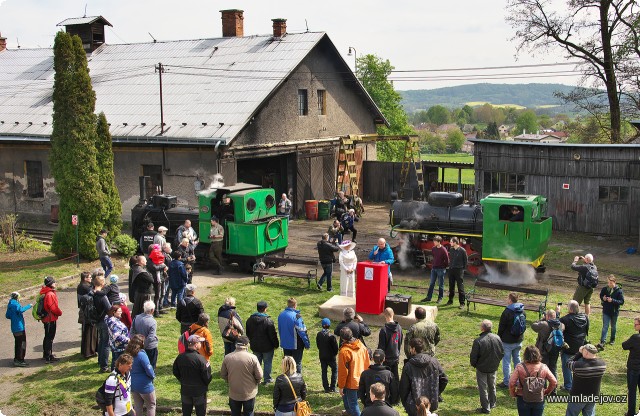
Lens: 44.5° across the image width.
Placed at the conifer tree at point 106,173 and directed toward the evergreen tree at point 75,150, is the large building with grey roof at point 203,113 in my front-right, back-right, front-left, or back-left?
back-right

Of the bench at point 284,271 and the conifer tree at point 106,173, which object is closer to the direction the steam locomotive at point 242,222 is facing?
the conifer tree

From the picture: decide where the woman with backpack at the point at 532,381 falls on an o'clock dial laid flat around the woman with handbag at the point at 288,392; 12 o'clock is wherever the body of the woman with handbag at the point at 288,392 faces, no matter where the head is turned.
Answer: the woman with backpack at the point at 532,381 is roughly at 3 o'clock from the woman with handbag at the point at 288,392.

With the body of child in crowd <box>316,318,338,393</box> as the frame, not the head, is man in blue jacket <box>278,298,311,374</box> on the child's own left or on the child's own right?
on the child's own left

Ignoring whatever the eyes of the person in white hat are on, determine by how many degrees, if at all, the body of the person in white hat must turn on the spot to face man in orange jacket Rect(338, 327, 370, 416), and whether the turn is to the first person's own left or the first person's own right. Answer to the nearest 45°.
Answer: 0° — they already face them

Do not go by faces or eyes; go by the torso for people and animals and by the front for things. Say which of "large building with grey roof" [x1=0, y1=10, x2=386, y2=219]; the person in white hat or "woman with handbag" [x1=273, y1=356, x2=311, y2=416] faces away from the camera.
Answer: the woman with handbag

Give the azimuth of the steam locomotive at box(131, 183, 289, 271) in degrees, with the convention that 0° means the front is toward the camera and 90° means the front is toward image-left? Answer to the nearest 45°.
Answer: approximately 135°

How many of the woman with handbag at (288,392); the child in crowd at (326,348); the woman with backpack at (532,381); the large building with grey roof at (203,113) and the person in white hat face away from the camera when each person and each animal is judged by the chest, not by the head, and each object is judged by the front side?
3

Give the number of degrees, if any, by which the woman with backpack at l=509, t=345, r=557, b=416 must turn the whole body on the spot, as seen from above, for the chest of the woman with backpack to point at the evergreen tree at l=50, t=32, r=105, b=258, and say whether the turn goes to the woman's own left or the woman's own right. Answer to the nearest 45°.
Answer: approximately 45° to the woman's own left

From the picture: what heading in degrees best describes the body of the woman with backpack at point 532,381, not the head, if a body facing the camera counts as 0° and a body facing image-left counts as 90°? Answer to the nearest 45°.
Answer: approximately 180°

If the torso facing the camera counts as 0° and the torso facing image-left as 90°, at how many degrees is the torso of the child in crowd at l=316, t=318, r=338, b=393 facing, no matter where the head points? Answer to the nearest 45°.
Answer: approximately 180°

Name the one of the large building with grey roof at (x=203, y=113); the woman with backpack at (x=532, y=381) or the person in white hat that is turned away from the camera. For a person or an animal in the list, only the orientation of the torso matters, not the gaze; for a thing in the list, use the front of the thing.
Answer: the woman with backpack
